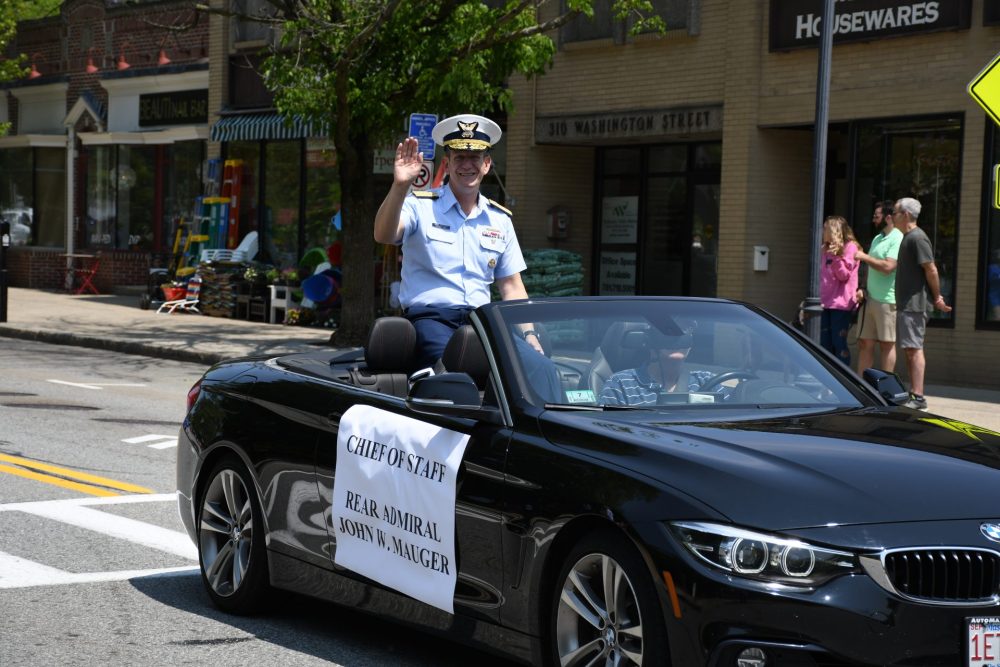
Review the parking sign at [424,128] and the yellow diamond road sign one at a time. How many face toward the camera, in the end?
2

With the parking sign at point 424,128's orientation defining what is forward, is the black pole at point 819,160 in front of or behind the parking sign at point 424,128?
in front

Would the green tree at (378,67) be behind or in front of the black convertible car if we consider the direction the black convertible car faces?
behind

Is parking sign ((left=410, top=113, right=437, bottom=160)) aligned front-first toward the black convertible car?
yes

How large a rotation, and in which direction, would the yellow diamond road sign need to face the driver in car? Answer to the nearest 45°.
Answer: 0° — it already faces them

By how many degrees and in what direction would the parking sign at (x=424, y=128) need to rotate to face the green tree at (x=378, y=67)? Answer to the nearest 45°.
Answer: approximately 135° to its right

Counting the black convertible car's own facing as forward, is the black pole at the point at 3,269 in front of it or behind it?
behind

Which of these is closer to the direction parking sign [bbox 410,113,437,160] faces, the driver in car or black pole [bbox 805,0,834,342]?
the driver in car

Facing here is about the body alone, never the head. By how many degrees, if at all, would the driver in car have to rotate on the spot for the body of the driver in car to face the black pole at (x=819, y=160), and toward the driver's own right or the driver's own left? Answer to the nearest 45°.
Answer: approximately 135° to the driver's own left

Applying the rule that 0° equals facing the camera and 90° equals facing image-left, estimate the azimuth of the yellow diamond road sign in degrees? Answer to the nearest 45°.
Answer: approximately 0°

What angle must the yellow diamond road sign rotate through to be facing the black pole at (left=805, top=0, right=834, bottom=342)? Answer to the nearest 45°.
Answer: approximately 135° to its right
